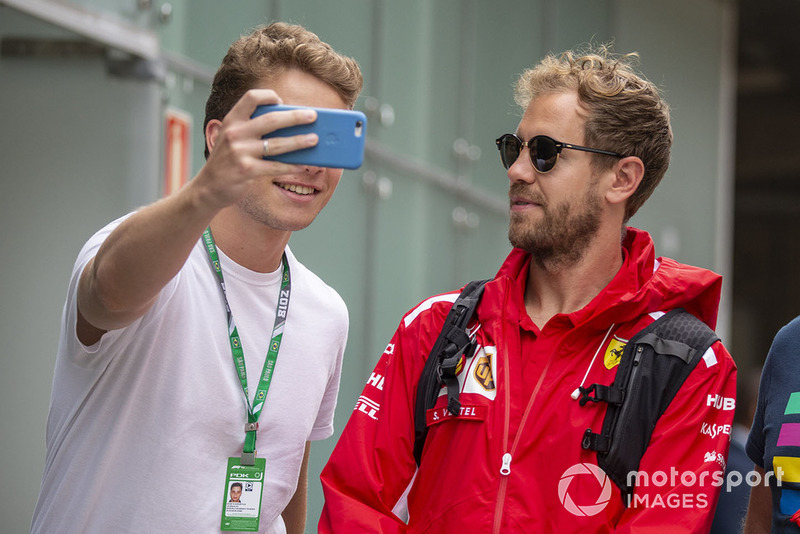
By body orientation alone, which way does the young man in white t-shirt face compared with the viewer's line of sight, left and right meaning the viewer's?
facing the viewer and to the right of the viewer

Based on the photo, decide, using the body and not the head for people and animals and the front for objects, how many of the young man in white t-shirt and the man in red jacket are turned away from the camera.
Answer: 0

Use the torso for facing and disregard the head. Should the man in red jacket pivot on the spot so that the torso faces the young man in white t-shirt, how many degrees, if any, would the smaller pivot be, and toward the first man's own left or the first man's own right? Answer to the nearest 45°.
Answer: approximately 45° to the first man's own right

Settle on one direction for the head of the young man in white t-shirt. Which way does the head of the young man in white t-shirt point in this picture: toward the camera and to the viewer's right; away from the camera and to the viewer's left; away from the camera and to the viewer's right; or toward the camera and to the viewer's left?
toward the camera and to the viewer's right

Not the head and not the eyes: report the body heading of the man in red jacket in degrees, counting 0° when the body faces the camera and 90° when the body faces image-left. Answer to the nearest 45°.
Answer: approximately 45°

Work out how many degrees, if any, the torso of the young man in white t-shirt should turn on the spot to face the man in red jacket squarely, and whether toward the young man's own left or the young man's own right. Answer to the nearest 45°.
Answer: approximately 45° to the young man's own left

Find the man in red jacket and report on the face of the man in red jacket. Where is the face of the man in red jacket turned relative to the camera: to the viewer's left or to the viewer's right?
to the viewer's left
